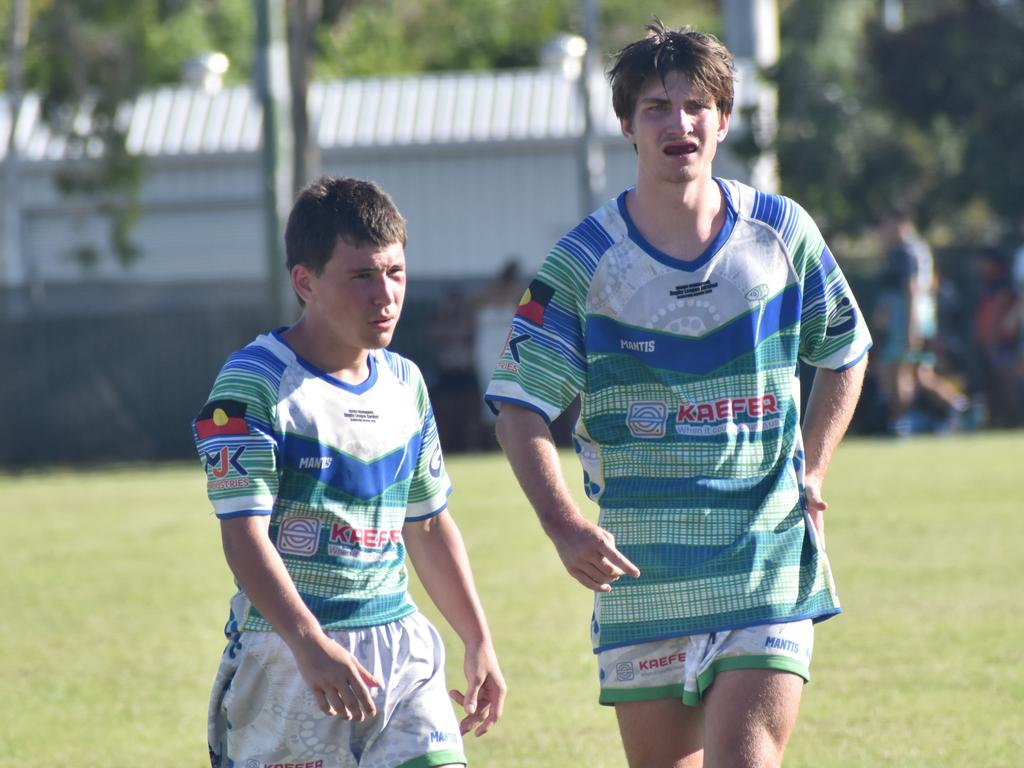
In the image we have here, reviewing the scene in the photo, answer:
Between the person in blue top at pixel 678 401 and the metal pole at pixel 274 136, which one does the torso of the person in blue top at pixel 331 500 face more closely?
the person in blue top

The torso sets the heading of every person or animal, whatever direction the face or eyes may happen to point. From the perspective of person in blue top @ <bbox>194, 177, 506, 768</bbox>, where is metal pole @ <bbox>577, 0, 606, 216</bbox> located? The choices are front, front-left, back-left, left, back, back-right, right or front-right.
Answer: back-left

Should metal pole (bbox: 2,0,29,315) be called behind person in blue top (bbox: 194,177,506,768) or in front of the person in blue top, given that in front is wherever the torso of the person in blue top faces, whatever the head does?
behind

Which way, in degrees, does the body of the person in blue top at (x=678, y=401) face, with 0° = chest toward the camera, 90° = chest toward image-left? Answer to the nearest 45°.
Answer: approximately 0°

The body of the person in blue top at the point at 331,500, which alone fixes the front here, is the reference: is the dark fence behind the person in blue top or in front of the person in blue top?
behind

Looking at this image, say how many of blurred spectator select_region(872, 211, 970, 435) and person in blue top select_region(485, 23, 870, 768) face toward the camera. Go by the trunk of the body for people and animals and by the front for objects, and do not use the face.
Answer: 1

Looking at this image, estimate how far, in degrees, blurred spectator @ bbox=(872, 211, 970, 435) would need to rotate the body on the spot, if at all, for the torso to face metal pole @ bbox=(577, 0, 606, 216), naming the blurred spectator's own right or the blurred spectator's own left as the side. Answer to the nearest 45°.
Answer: approximately 45° to the blurred spectator's own right

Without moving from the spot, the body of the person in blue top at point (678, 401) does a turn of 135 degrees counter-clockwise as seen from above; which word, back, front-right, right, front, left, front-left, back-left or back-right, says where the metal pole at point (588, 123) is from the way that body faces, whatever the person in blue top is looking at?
front-left
